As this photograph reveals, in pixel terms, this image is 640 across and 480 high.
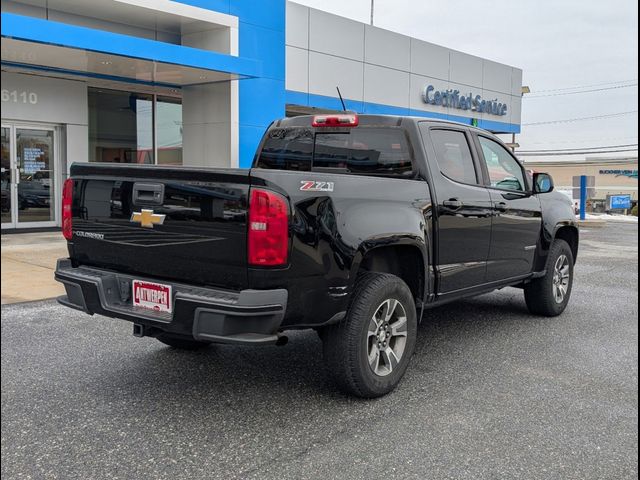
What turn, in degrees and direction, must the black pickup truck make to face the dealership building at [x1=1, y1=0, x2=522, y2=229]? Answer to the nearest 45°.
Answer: approximately 45° to its left

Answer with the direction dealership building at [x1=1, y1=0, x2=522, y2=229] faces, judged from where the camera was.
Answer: facing the viewer and to the right of the viewer

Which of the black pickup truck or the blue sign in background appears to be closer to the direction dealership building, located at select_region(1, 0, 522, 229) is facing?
the black pickup truck

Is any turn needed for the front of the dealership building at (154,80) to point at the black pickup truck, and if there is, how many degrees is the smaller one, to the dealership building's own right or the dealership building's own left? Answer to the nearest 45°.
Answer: approximately 45° to the dealership building's own right

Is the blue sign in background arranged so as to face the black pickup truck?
yes

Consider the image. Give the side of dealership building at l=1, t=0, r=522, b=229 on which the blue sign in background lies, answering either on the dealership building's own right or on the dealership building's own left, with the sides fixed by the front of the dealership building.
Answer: on the dealership building's own left

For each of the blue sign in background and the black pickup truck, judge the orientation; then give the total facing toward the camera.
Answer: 1

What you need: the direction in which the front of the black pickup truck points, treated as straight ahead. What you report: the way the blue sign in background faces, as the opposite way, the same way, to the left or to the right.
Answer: the opposite way

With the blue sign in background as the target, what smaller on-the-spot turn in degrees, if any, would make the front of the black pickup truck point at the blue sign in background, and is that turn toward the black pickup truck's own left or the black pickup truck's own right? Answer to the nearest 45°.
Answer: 0° — it already faces it

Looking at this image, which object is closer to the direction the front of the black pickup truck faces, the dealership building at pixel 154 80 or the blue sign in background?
the blue sign in background

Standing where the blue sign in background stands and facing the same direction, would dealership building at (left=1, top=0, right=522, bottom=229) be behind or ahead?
ahead
